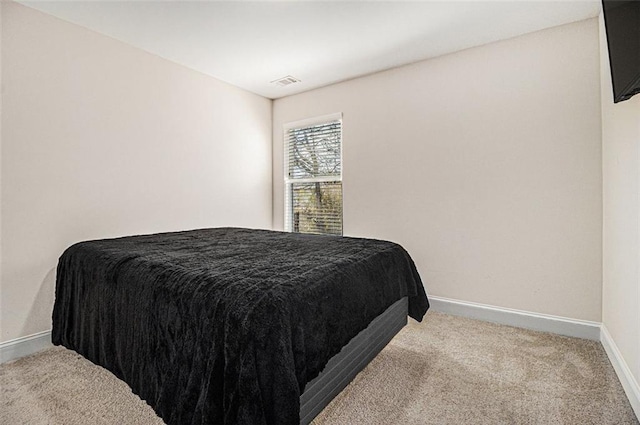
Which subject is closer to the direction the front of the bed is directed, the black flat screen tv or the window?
the black flat screen tv

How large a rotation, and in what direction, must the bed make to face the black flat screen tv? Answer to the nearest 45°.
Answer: approximately 45° to its left

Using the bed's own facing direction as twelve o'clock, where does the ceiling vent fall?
The ceiling vent is roughly at 8 o'clock from the bed.

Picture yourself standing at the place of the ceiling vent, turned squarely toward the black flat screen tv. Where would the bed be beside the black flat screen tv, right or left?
right

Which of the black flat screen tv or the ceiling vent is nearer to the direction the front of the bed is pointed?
the black flat screen tv

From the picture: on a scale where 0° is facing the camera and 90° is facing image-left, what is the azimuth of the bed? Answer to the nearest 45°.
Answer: approximately 315°
